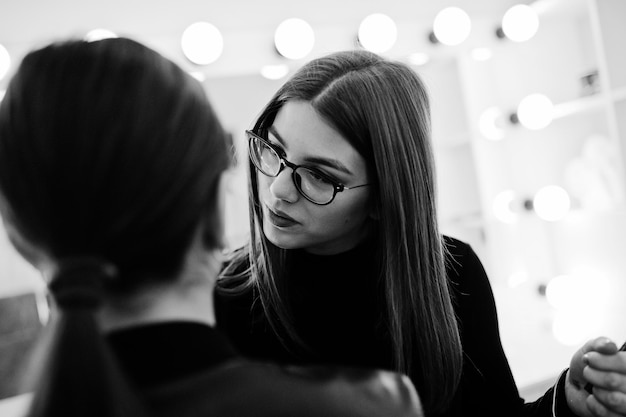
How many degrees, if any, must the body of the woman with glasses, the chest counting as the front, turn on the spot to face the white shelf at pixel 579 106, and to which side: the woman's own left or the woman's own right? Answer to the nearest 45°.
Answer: approximately 180°

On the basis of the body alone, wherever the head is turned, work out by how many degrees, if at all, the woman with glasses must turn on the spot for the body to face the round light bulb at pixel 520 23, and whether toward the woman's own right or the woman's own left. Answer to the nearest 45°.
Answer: approximately 180°

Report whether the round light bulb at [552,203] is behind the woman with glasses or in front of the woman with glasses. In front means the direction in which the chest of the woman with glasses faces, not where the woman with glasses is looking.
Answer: behind

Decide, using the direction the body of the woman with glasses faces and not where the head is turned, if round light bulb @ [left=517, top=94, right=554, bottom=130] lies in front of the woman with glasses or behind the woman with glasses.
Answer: behind

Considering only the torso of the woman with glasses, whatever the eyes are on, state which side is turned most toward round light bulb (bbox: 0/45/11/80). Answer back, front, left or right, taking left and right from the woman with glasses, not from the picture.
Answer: right

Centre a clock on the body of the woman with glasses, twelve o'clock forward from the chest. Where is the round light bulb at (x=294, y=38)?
The round light bulb is roughly at 4 o'clock from the woman with glasses.

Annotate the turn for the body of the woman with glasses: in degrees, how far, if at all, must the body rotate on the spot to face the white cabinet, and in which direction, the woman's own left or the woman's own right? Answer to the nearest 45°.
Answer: approximately 180°

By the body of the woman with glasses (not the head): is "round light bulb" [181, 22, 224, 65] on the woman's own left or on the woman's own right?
on the woman's own right

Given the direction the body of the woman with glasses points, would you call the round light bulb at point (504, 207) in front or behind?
behind

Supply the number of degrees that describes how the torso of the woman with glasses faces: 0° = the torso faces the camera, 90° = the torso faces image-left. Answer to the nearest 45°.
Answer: approximately 45°
